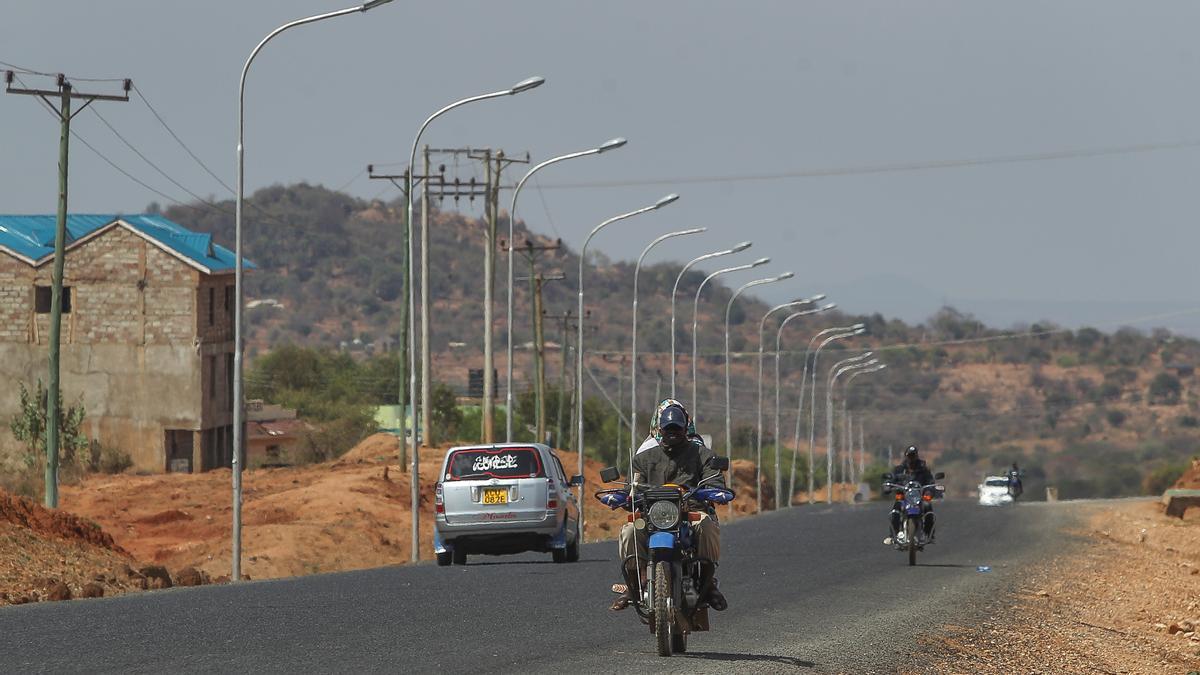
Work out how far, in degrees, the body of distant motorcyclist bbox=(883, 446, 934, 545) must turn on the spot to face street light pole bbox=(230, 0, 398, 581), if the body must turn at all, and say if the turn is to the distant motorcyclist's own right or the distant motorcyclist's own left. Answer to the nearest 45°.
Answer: approximately 90° to the distant motorcyclist's own right

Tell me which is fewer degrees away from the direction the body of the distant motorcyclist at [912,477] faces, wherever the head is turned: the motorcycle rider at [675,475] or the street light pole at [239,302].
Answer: the motorcycle rider

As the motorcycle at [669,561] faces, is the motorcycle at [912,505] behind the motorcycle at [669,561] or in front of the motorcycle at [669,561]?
behind

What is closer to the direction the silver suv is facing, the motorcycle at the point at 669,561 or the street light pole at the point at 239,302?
the street light pole

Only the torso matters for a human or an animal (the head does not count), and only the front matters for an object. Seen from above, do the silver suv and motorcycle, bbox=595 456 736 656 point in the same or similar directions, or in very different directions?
very different directions

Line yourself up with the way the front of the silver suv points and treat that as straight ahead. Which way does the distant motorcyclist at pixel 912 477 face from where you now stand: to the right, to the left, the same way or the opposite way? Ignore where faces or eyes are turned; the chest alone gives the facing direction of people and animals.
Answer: the opposite way

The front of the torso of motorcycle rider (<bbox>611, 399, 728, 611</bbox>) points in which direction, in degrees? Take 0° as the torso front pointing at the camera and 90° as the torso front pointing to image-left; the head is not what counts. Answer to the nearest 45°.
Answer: approximately 0°

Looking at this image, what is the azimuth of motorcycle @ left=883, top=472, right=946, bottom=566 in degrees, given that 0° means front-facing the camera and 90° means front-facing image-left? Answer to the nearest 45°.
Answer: approximately 0°

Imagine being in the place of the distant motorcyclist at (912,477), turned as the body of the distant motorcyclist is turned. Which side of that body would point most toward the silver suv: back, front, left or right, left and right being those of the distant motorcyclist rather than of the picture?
right
